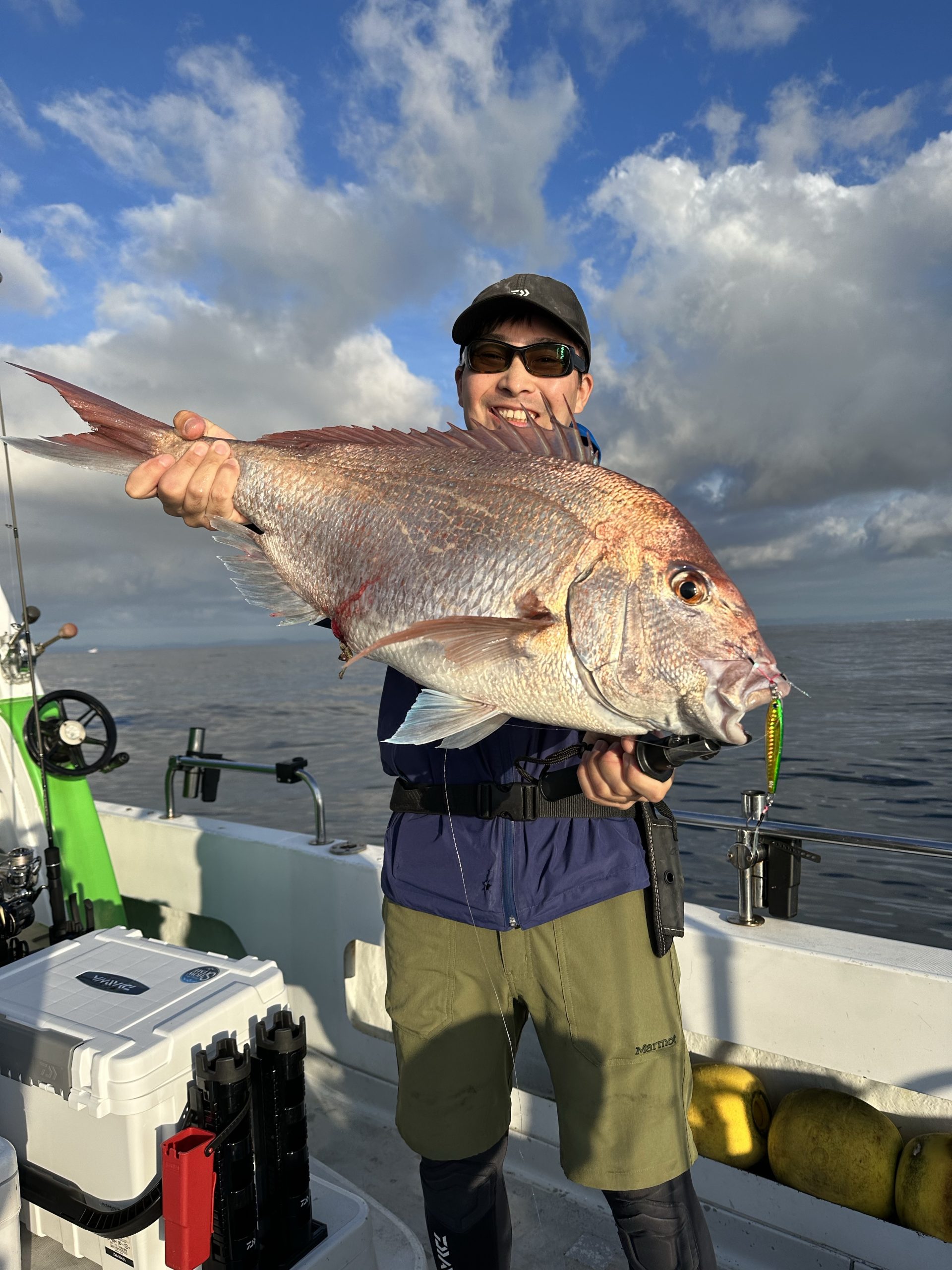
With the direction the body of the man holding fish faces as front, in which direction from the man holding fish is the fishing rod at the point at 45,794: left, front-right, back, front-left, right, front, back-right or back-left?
back-right

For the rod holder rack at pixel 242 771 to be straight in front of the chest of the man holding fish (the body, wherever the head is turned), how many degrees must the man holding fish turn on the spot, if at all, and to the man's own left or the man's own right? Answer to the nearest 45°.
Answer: approximately 135° to the man's own right

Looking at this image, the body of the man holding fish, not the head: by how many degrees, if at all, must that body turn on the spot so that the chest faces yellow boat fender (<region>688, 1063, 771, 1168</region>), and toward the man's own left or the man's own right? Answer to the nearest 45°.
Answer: approximately 135° to the man's own left

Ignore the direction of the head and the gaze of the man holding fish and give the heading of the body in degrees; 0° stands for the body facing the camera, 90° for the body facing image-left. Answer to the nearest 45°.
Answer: approximately 0°

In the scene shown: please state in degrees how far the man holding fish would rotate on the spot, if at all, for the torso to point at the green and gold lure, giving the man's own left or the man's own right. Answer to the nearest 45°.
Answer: approximately 45° to the man's own left

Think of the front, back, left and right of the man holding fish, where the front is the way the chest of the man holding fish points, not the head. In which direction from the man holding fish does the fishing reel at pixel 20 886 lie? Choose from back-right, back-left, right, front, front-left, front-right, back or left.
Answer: back-right

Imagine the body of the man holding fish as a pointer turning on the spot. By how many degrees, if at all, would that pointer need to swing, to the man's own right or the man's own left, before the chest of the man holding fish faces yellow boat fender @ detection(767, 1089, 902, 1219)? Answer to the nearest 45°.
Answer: approximately 135° to the man's own left

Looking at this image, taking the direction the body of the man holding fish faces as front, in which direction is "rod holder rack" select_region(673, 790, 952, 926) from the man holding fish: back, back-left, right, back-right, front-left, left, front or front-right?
back-left

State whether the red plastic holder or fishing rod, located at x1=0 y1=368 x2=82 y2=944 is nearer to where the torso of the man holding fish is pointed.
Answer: the red plastic holder

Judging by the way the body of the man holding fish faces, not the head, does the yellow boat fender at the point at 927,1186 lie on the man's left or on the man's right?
on the man's left

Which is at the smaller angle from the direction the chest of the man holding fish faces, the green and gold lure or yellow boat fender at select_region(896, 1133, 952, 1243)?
the green and gold lure

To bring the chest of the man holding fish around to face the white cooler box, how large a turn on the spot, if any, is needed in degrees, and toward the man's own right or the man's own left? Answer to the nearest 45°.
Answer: approximately 90° to the man's own right

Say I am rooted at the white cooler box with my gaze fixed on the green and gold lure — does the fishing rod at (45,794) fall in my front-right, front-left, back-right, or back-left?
back-left
